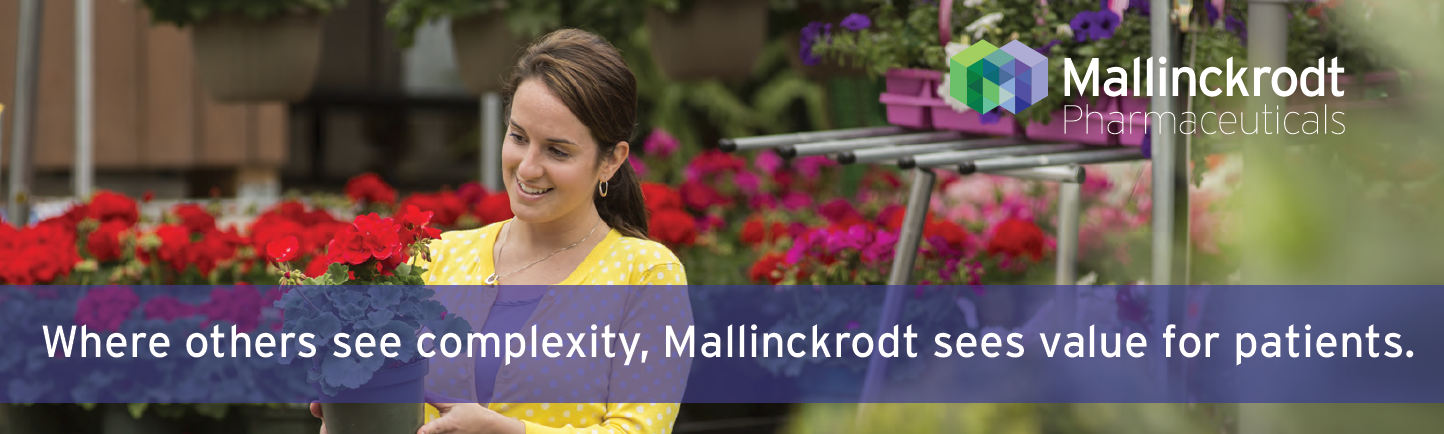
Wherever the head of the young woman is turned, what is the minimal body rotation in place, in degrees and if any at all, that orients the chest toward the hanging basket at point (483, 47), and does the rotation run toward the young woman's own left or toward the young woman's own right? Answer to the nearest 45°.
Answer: approximately 135° to the young woman's own right

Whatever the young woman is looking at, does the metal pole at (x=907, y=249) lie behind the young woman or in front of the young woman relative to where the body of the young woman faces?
behind

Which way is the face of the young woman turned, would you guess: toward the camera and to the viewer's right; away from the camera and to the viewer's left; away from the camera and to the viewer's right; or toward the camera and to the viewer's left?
toward the camera and to the viewer's left

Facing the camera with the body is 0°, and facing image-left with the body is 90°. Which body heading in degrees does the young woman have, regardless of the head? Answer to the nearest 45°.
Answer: approximately 45°

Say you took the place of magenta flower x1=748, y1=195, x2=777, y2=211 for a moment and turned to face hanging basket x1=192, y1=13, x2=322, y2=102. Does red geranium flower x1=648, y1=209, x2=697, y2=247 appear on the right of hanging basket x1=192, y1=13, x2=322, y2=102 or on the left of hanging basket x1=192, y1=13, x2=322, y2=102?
left

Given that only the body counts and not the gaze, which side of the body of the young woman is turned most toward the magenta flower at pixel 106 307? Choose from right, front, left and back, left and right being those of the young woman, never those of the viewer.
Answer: right

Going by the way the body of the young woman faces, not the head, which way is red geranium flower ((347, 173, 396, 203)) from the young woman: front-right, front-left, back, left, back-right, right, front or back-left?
back-right

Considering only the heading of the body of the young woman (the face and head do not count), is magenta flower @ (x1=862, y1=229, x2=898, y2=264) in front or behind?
behind

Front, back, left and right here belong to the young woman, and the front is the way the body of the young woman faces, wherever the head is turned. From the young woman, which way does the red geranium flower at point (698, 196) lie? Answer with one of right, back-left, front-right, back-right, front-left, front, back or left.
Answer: back-right
